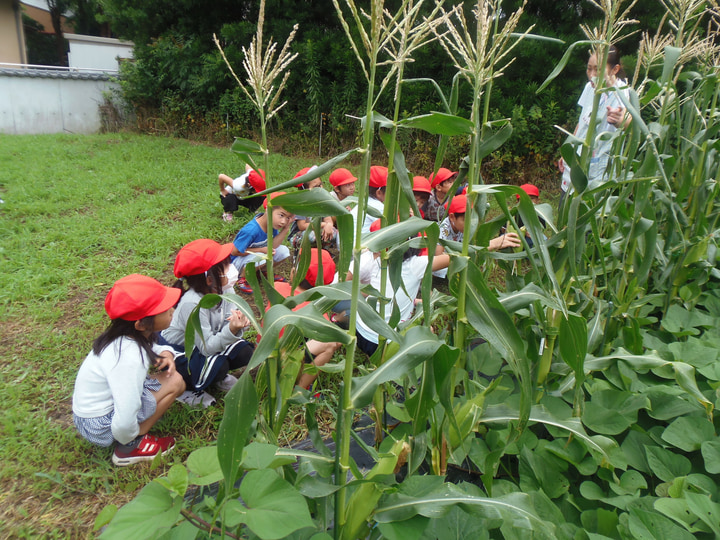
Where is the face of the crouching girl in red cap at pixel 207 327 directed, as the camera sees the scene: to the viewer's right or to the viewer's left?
to the viewer's right

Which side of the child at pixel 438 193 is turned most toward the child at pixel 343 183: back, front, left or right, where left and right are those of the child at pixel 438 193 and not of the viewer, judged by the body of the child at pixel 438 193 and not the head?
right

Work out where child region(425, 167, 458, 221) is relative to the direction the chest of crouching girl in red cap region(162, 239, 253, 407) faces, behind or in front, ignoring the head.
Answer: in front

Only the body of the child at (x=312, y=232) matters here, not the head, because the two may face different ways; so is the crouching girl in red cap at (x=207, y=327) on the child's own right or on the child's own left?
on the child's own right

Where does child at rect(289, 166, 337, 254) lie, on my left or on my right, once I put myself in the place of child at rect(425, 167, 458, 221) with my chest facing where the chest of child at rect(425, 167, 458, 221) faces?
on my right

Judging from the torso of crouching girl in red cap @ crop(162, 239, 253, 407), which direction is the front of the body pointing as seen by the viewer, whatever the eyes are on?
to the viewer's right

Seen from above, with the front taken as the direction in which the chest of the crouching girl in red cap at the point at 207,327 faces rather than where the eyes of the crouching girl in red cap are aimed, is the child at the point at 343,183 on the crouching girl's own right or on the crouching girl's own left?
on the crouching girl's own left
